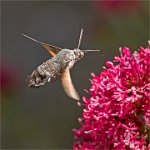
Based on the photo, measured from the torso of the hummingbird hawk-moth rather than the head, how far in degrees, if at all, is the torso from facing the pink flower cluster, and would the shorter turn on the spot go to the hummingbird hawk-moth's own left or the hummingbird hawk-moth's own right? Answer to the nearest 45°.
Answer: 0° — it already faces it

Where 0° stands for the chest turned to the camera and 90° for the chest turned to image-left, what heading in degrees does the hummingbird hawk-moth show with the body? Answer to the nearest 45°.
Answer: approximately 270°
